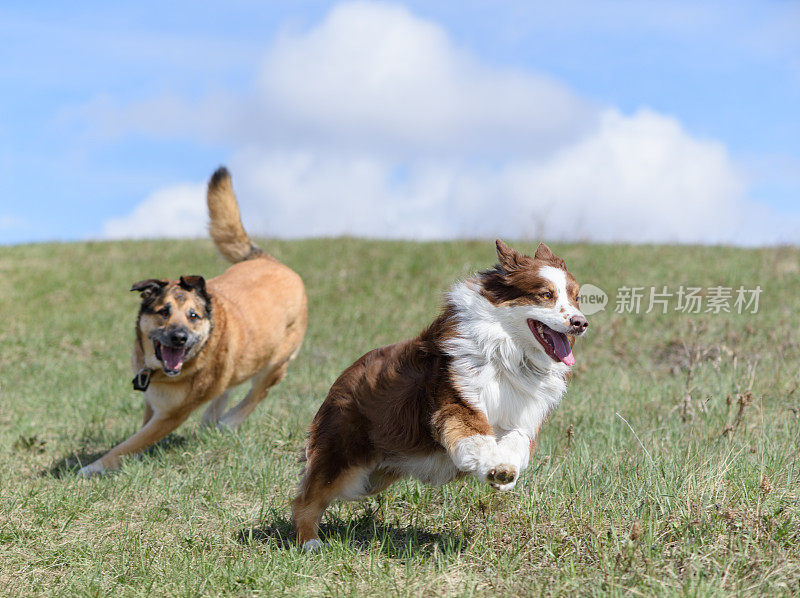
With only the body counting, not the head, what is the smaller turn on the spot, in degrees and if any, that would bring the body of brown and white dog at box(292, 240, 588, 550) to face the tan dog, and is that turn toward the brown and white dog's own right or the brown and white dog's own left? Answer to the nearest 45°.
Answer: approximately 180°

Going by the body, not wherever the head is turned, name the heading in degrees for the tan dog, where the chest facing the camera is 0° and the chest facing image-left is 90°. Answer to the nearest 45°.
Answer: approximately 45°

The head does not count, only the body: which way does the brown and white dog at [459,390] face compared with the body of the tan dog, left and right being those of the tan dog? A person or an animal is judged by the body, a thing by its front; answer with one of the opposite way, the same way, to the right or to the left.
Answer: to the left

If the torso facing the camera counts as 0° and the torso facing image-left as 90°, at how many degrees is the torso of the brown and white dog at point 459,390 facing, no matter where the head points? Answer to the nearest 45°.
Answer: approximately 315°

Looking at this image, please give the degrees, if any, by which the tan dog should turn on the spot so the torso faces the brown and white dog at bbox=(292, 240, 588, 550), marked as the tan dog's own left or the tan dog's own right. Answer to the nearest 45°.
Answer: approximately 45° to the tan dog's own left
